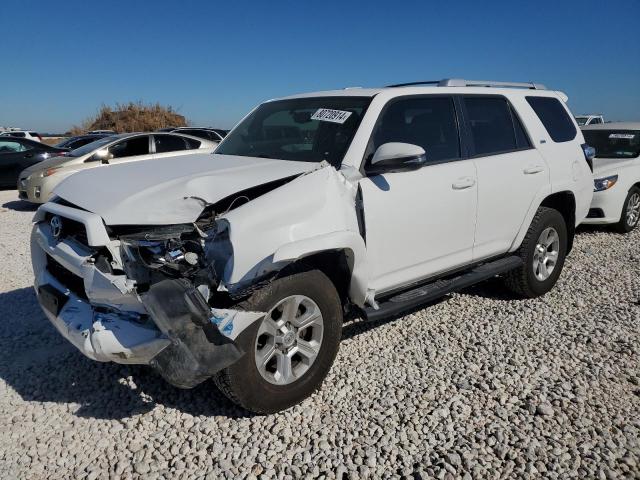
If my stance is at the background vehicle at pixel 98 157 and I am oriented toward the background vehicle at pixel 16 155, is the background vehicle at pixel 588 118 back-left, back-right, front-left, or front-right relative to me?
back-right

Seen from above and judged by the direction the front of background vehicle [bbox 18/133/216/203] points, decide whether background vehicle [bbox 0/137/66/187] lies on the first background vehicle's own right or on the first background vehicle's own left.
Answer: on the first background vehicle's own right

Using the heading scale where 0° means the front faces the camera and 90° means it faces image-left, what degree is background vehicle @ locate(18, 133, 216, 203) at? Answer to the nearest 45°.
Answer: approximately 45°

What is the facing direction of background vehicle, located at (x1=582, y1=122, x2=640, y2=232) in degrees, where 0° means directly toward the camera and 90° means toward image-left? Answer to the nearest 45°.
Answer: approximately 45°

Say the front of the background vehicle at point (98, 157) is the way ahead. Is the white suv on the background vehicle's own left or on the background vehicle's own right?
on the background vehicle's own left

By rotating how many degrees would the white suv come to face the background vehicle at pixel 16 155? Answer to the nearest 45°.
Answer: approximately 90° to its right

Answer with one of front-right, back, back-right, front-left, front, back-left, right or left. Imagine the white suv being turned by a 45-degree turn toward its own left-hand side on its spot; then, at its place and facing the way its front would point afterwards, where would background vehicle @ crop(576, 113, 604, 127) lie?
back-left

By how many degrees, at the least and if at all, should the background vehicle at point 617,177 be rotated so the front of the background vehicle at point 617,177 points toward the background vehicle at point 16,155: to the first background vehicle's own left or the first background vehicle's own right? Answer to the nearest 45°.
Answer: approximately 45° to the first background vehicle's own right

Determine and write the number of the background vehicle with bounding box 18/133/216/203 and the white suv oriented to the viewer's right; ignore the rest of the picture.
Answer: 0
